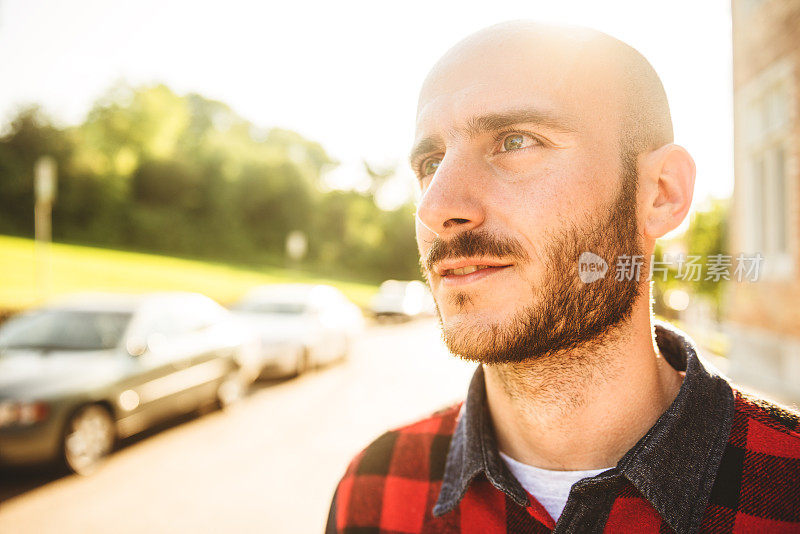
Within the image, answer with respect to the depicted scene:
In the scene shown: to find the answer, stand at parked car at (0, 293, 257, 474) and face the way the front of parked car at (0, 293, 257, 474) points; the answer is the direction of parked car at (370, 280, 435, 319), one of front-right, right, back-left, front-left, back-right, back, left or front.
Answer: back

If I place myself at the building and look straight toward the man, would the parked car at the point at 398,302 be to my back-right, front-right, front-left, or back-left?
back-right

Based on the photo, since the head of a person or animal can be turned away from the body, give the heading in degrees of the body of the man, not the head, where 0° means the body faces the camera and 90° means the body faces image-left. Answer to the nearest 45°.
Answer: approximately 45°

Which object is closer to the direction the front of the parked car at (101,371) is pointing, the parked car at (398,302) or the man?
the man

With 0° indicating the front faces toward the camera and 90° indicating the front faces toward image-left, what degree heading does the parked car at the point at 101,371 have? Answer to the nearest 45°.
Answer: approximately 45°

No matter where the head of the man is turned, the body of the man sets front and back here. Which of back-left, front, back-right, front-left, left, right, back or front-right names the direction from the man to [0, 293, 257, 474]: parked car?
right

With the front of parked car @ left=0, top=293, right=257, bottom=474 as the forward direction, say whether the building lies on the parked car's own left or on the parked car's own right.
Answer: on the parked car's own left

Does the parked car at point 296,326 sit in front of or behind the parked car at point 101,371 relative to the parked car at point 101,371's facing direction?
behind
